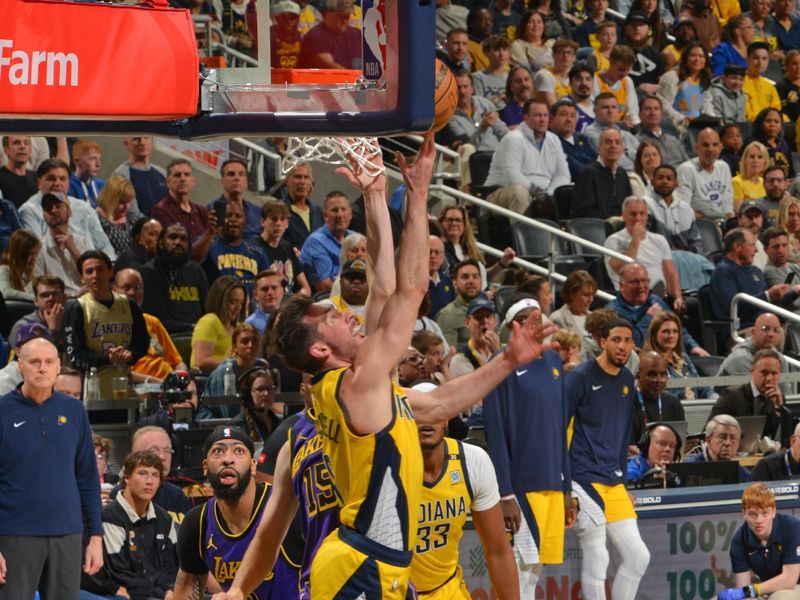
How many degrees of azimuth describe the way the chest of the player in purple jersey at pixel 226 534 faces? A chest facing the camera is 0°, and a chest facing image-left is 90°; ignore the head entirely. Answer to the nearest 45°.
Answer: approximately 0°

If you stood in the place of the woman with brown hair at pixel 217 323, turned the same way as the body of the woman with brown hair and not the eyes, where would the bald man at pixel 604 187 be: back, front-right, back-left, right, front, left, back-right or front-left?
left

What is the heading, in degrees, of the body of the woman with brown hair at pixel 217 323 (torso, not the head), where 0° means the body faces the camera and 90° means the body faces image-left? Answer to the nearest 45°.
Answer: approximately 315°

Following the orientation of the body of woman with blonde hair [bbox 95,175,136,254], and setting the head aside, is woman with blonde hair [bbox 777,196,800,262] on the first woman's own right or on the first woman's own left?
on the first woman's own left

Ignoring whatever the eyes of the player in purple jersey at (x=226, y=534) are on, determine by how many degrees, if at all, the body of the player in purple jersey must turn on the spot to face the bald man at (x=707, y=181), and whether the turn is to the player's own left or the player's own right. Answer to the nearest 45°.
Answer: approximately 135° to the player's own left

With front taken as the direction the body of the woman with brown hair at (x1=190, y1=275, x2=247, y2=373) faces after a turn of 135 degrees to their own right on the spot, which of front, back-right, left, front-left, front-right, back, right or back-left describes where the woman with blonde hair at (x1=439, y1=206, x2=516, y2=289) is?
back-right

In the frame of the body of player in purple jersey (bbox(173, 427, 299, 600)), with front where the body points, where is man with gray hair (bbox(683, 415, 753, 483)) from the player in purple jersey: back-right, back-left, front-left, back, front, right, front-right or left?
back-left

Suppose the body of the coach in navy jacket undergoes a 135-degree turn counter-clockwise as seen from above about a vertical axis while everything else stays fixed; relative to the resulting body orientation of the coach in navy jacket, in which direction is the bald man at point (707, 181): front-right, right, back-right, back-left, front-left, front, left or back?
front

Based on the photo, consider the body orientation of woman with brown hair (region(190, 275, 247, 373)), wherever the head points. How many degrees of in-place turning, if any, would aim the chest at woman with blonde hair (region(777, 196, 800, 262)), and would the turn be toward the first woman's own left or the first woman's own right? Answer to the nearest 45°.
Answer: approximately 90° to the first woman's own left

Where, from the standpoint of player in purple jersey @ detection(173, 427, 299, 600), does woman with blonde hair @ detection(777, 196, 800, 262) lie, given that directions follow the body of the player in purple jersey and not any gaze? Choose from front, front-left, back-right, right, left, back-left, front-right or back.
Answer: back-left

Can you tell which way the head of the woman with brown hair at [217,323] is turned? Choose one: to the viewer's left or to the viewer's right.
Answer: to the viewer's right
